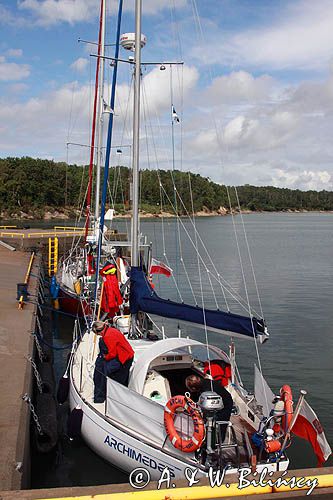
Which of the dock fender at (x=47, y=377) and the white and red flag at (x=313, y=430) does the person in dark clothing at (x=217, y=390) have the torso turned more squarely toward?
the dock fender

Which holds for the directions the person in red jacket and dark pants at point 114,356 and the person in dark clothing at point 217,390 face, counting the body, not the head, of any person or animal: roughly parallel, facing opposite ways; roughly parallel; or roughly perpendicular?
roughly parallel

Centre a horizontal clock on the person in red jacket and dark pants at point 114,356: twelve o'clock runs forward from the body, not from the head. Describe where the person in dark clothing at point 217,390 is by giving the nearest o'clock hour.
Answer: the person in dark clothing at point 217,390 is roughly at 7 o'clock from the person in red jacket and dark pants at point 114,356.

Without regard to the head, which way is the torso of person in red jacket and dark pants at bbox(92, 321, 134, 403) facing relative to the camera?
to the viewer's left

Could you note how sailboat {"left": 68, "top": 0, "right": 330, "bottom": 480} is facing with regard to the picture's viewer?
facing away from the viewer and to the left of the viewer

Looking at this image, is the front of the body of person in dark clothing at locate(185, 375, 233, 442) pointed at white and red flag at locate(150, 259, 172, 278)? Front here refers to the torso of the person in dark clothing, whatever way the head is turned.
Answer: no

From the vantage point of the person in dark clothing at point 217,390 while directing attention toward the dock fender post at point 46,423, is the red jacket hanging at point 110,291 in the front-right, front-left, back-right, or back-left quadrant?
front-right
